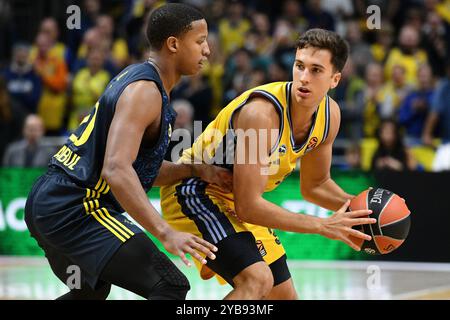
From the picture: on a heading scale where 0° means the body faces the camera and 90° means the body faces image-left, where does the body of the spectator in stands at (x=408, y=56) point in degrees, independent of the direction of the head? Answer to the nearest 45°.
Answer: approximately 0°

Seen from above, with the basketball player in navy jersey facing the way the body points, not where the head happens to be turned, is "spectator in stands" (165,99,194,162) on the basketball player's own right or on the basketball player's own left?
on the basketball player's own left

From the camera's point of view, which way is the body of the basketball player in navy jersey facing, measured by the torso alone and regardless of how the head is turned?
to the viewer's right

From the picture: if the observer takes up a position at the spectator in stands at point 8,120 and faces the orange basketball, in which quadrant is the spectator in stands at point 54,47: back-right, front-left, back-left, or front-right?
back-left

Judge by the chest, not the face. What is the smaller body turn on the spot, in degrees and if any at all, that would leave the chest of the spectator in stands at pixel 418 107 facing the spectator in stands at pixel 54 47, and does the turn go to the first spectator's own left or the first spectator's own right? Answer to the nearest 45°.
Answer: approximately 90° to the first spectator's own right

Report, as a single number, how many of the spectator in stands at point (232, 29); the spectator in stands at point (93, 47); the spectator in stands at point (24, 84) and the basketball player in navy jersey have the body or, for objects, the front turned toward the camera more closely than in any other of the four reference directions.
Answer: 3

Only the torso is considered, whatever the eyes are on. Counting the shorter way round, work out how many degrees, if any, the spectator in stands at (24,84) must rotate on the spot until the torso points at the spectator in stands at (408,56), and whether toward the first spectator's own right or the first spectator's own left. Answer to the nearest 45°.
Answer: approximately 90° to the first spectator's own left

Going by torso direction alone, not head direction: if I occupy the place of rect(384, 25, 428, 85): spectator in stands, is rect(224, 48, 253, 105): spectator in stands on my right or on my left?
on my right

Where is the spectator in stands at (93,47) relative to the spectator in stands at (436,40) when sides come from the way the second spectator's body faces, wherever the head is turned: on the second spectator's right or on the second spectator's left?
on the second spectator's right
